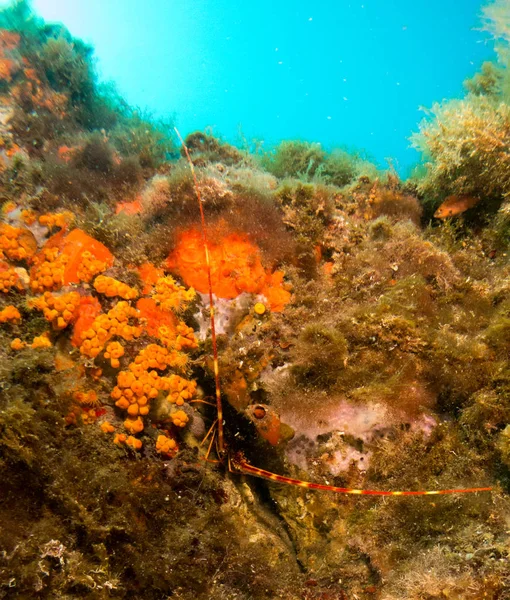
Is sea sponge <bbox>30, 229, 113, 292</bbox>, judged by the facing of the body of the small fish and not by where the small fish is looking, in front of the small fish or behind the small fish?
in front

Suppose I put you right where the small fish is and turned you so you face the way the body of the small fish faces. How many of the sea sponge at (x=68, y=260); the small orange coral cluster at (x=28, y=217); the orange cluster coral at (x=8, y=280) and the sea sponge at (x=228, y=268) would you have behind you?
0

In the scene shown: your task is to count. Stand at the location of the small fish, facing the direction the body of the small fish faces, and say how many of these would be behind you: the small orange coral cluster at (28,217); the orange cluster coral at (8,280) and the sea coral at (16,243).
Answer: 0

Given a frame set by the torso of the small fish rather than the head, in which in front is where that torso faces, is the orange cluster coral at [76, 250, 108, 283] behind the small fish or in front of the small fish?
in front

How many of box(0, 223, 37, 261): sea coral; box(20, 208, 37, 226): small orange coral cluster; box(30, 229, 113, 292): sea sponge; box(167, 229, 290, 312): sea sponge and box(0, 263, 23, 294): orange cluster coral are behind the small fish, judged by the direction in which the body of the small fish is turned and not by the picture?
0

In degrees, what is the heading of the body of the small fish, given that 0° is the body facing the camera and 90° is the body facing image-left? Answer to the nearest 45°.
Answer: approximately 90°

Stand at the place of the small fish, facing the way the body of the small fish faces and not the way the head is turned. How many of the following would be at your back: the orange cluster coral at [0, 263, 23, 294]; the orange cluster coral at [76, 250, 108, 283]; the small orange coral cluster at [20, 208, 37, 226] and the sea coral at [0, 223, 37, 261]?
0

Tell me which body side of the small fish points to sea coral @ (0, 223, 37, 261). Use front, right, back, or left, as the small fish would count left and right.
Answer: front

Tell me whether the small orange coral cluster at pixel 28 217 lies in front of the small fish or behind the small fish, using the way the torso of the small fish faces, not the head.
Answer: in front

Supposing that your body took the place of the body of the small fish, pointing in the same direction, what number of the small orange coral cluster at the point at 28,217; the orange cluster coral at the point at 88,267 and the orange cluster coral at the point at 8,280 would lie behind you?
0
